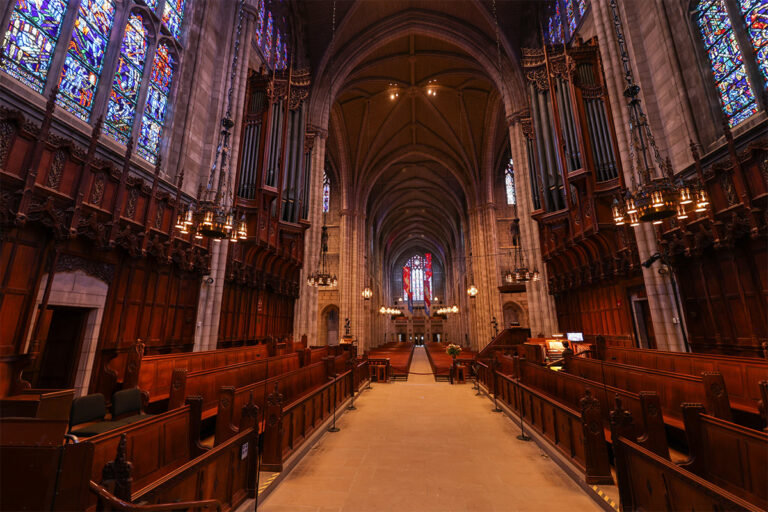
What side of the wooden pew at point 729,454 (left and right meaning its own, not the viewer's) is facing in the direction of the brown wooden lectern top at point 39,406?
front

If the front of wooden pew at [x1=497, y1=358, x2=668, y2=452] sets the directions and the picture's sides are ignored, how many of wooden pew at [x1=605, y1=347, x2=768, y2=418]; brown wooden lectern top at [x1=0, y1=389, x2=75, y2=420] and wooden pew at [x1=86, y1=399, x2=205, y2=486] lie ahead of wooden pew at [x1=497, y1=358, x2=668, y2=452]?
2

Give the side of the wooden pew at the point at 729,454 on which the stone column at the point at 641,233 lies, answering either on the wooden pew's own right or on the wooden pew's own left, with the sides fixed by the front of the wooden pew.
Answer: on the wooden pew's own right

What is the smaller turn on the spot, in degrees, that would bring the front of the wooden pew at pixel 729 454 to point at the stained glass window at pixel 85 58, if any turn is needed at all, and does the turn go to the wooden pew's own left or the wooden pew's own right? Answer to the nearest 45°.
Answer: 0° — it already faces it

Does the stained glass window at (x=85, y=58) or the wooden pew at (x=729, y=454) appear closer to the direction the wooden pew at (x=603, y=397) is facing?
the stained glass window

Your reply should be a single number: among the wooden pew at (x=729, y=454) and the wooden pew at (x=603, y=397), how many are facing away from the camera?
0

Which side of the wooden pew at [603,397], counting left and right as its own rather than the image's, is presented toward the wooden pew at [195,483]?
front

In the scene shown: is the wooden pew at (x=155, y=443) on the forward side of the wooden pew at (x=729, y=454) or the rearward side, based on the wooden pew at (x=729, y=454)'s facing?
on the forward side
